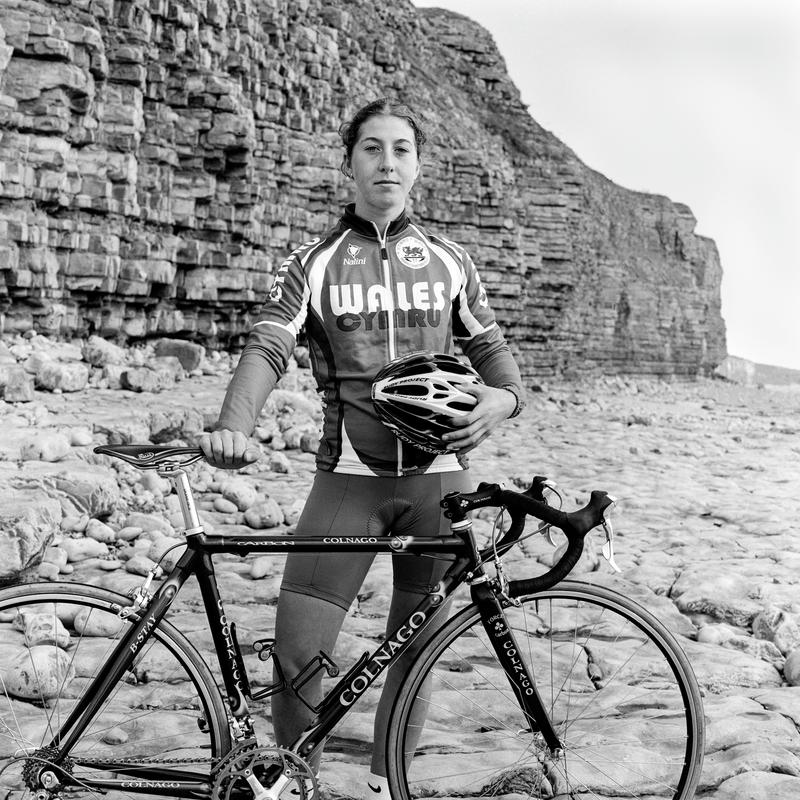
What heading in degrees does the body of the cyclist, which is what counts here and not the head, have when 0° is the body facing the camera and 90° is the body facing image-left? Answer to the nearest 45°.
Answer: approximately 0°

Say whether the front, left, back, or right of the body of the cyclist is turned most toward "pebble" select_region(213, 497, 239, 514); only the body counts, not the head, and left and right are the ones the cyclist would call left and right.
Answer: back

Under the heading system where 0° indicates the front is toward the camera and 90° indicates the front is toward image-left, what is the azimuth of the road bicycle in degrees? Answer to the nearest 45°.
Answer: approximately 270°

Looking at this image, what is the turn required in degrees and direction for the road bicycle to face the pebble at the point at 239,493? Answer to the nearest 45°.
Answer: approximately 90° to its left

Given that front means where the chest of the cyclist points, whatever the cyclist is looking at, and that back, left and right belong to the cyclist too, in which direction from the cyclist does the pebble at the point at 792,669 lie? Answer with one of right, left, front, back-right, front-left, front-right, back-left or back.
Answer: back-left

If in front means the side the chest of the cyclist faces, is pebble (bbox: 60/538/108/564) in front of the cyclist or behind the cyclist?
behind

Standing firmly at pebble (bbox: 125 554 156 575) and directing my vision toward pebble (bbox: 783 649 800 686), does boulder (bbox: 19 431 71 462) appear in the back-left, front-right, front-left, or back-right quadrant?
back-left

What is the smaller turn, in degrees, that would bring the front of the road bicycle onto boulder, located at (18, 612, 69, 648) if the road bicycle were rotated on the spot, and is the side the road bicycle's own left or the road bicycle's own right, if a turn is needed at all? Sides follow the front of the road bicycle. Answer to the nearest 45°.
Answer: approximately 135° to the road bicycle's own left

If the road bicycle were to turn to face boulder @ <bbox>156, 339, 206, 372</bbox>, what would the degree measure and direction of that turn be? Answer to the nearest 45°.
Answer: approximately 90° to its left

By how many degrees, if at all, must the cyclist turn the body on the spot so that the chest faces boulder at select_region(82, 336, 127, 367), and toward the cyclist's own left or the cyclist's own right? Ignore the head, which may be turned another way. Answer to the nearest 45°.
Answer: approximately 180°
